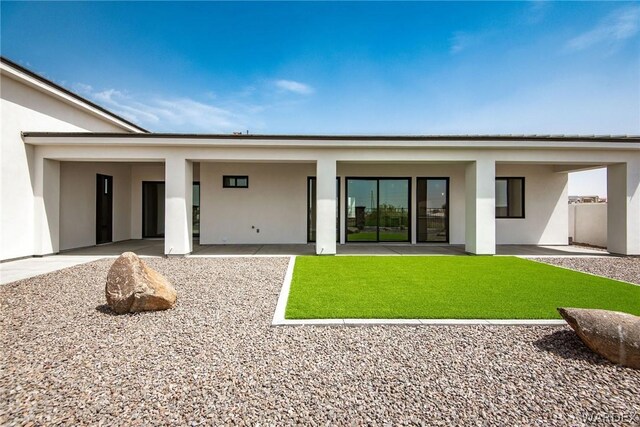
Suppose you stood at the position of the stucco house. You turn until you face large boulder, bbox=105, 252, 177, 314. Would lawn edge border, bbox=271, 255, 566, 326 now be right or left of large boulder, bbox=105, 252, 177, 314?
left

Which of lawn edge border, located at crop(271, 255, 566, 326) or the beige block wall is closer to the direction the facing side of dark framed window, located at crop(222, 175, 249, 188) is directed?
the lawn edge border

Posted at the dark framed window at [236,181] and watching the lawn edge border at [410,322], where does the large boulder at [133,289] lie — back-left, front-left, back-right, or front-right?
front-right

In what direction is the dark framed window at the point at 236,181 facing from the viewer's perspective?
toward the camera

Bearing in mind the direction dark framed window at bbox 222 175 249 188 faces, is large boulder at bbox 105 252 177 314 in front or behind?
in front

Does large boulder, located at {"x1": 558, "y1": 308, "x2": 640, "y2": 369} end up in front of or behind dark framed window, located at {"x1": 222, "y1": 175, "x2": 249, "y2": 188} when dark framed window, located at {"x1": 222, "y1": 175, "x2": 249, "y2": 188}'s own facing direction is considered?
in front

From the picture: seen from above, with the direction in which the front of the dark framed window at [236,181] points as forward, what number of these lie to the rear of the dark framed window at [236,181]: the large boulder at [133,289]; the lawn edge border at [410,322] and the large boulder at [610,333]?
0

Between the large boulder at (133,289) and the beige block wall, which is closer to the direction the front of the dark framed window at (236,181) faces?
the large boulder

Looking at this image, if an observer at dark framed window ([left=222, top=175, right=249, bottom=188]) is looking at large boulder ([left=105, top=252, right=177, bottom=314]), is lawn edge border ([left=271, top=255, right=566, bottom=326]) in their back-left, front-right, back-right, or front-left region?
front-left

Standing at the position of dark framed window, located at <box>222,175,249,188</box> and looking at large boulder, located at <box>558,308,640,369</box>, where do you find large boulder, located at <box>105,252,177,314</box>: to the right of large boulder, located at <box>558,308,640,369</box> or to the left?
right

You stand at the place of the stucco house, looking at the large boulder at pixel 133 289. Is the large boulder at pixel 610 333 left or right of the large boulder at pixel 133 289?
left

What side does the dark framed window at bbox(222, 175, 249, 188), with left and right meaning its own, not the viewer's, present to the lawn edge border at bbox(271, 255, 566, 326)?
front

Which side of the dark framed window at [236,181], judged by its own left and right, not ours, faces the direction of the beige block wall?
left

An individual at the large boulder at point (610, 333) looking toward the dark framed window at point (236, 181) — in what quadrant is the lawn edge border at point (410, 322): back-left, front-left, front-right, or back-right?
front-left
